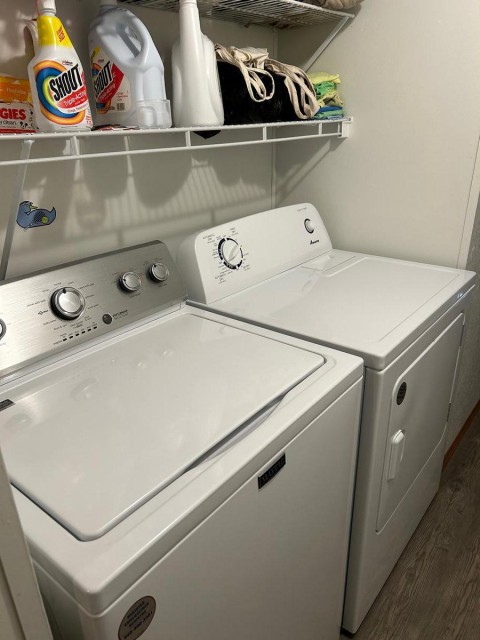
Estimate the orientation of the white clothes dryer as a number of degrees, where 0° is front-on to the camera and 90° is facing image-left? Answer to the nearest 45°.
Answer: approximately 315°

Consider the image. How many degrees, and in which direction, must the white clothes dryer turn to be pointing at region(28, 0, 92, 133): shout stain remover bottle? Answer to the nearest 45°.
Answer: approximately 90° to its right

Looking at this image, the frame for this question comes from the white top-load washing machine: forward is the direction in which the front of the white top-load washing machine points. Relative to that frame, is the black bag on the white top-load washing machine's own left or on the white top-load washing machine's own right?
on the white top-load washing machine's own left

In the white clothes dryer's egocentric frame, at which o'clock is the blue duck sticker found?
The blue duck sticker is roughly at 4 o'clock from the white clothes dryer.

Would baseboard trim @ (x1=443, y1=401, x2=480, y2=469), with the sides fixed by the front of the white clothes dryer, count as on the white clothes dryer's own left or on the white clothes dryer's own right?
on the white clothes dryer's own left

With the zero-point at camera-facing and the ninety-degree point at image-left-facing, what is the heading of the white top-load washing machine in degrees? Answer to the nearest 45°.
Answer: approximately 315°

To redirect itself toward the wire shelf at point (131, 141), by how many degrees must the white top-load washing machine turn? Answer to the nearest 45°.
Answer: approximately 135° to its left

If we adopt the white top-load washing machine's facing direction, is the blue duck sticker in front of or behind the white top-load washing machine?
behind

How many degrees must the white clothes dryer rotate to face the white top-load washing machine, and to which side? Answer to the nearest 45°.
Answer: approximately 90° to its right

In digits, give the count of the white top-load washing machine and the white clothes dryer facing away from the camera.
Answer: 0
